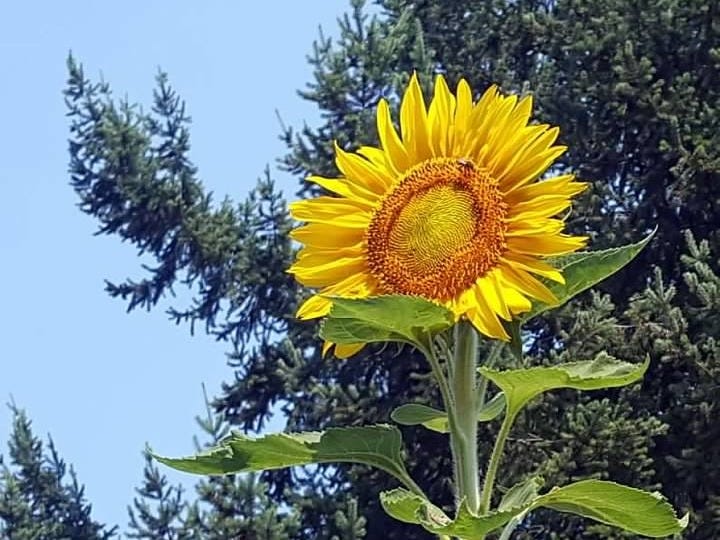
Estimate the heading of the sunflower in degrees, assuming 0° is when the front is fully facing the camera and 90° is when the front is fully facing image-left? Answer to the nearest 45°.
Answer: approximately 0°

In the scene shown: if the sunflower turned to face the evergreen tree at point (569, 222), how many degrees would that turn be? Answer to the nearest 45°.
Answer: approximately 180°
